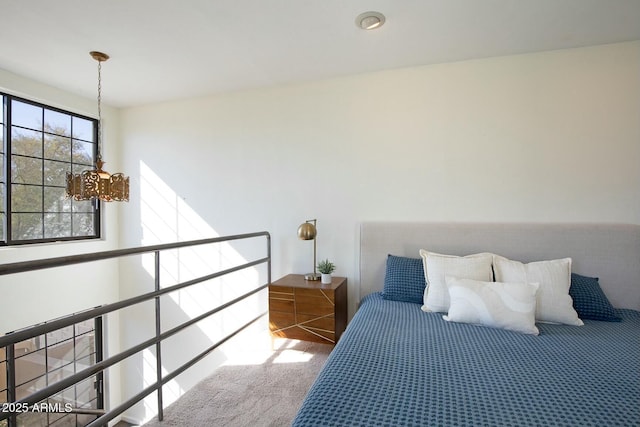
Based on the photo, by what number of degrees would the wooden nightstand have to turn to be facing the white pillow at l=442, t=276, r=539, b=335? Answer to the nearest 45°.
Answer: approximately 45° to its left

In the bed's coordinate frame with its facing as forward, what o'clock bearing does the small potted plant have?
The small potted plant is roughly at 4 o'clock from the bed.

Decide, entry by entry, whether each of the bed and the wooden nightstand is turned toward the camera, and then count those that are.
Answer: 2

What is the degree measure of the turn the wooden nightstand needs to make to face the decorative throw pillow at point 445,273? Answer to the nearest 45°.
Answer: approximately 45° to its left

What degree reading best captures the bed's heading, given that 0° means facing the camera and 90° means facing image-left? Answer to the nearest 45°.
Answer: approximately 0°

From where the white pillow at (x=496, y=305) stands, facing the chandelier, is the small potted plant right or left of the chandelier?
right

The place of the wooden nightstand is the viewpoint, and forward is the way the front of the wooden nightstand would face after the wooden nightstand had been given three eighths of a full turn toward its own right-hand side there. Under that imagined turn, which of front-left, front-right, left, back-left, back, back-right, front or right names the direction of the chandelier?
front-left
